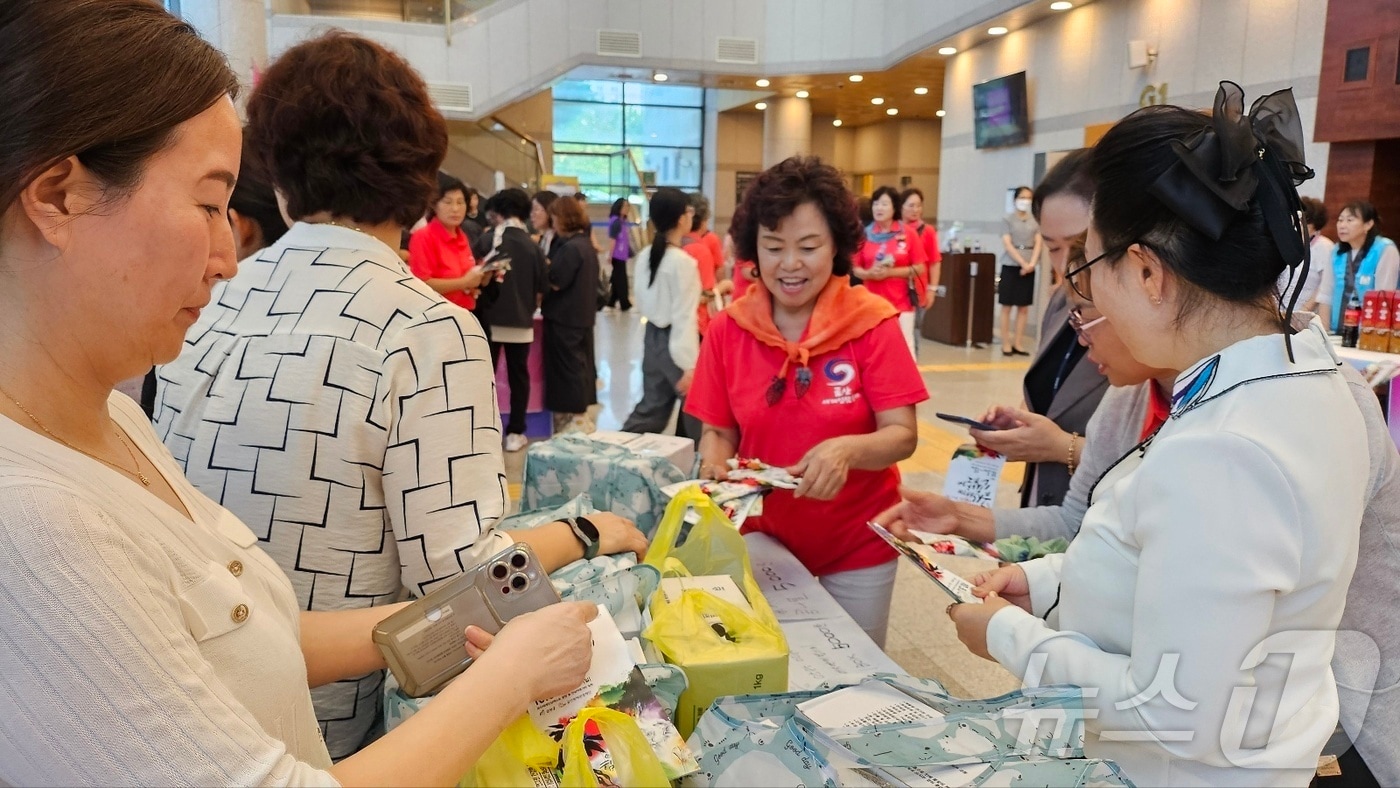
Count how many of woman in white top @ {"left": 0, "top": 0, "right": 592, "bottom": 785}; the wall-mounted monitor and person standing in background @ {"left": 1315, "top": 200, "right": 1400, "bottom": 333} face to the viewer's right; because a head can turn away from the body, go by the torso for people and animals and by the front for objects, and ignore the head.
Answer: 1

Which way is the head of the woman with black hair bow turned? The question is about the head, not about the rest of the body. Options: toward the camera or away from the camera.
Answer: away from the camera

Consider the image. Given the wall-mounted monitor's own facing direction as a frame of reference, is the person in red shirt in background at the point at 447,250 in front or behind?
in front

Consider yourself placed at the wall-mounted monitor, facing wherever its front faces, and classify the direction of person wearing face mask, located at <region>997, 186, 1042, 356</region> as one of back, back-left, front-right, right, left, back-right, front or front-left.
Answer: front-left

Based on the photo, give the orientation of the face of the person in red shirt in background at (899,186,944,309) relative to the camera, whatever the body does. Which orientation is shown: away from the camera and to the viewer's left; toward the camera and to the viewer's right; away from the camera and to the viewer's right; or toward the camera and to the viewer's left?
toward the camera and to the viewer's left

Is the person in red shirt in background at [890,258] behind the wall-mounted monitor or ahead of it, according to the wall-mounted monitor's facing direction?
ahead

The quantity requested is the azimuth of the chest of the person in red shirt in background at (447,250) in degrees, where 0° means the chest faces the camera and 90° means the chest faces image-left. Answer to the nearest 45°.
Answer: approximately 315°

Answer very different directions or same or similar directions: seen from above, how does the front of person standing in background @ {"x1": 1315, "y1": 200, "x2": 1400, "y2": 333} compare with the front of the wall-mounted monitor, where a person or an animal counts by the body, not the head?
same or similar directions

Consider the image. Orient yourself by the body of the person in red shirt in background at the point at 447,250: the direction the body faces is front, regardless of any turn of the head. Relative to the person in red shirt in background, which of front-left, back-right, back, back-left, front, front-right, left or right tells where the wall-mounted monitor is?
left

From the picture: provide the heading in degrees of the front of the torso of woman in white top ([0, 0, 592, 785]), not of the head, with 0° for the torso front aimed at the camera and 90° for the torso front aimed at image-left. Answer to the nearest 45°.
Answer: approximately 270°

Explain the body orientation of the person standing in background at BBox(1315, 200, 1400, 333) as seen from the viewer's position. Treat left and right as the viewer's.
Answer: facing the viewer and to the left of the viewer

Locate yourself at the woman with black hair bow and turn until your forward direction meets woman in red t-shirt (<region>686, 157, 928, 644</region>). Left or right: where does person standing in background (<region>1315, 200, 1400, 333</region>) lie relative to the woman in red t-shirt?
right

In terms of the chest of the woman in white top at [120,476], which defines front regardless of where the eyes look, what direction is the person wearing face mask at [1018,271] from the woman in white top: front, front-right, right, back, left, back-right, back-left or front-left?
front-left
